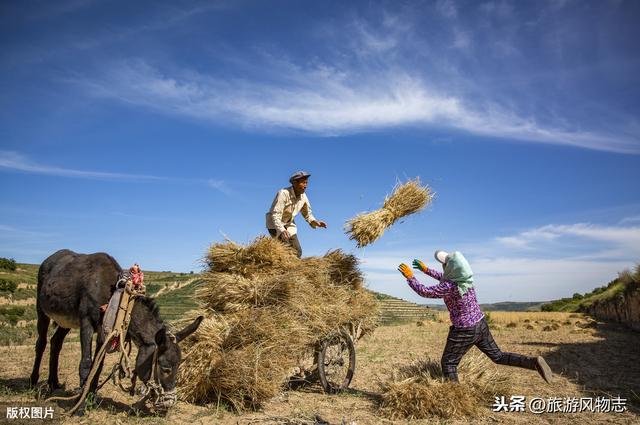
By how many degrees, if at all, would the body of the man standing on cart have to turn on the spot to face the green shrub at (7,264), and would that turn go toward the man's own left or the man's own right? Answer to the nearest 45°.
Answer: approximately 180°

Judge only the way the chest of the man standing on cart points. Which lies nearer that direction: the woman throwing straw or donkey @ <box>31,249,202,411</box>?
the woman throwing straw

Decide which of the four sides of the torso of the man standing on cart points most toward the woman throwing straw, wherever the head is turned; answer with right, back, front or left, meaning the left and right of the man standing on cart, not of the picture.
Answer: front

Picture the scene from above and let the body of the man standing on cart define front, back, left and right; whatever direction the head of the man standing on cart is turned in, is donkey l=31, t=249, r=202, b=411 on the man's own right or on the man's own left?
on the man's own right

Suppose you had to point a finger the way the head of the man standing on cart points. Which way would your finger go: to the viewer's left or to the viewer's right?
to the viewer's right

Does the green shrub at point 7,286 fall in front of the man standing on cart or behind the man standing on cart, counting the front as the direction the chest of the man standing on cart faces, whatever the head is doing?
behind

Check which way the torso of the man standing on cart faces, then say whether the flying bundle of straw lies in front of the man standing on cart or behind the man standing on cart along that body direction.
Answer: in front

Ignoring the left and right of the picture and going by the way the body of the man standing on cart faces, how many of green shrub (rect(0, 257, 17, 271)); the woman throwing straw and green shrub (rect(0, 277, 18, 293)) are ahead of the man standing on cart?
1

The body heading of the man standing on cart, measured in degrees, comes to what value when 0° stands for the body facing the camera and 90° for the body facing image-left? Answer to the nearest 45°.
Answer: approximately 315°
